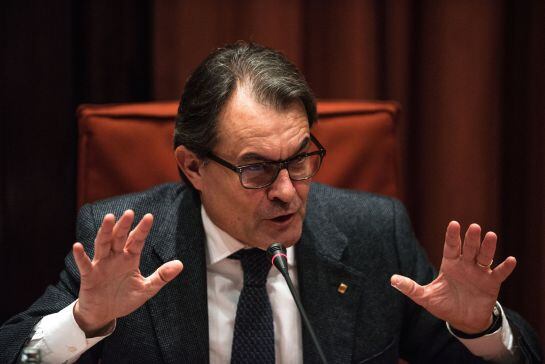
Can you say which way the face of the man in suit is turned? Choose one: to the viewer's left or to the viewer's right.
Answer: to the viewer's right

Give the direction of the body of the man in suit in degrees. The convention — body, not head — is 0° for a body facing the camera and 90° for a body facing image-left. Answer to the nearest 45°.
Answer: approximately 0°
